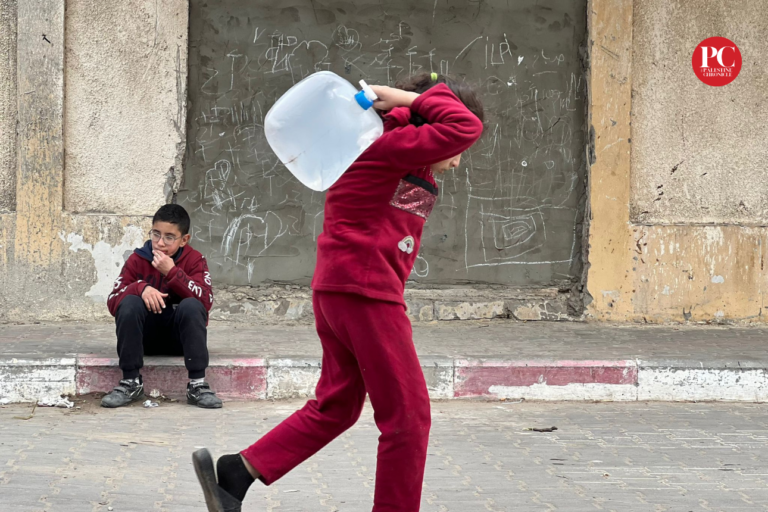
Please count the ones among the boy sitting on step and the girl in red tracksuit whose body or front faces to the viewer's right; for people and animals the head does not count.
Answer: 1

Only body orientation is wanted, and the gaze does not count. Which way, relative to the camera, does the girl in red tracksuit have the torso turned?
to the viewer's right

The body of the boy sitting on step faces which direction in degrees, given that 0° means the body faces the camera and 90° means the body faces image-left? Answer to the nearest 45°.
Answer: approximately 0°

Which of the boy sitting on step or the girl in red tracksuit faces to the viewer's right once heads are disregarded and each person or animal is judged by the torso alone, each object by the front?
the girl in red tracksuit

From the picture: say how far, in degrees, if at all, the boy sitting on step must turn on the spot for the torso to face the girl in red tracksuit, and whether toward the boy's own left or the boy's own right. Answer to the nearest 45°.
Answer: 0° — they already face them

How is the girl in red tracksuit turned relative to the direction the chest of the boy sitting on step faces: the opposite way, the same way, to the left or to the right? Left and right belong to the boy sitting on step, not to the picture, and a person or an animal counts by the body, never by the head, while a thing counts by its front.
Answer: to the left
